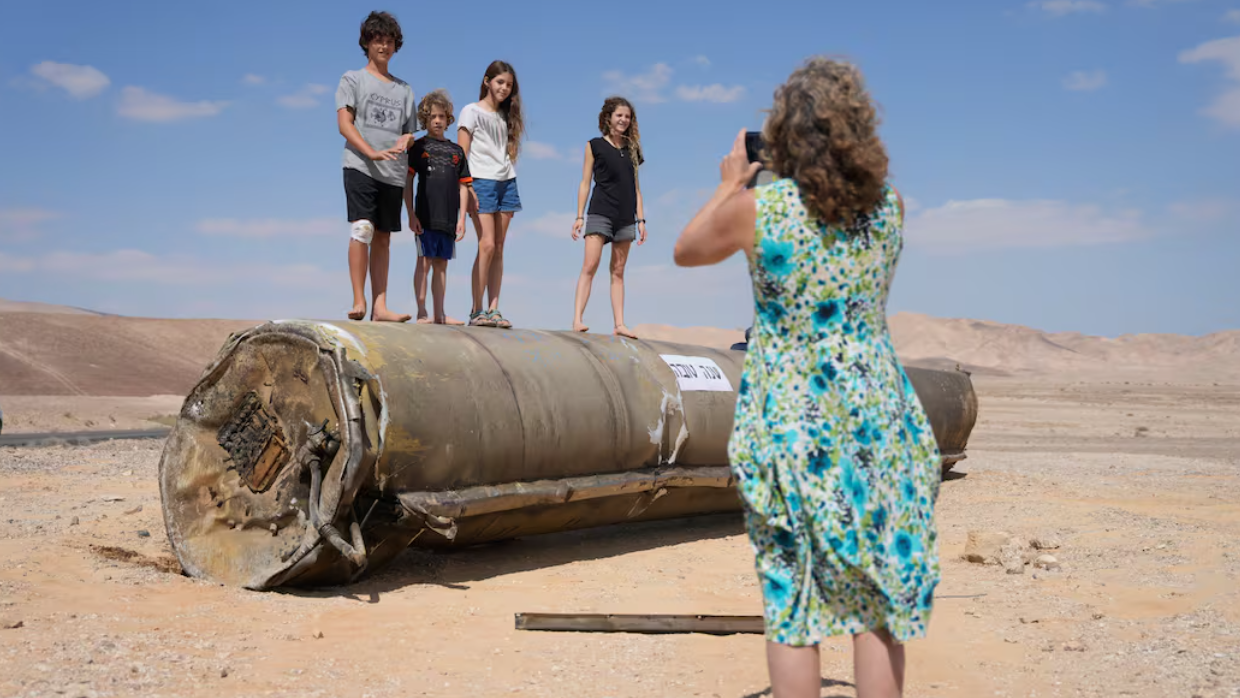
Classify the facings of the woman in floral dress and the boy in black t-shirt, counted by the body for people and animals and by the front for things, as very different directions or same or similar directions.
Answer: very different directions

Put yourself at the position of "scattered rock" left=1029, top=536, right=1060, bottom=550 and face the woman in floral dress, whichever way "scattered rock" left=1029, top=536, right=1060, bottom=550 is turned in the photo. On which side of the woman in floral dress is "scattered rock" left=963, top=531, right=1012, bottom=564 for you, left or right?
right

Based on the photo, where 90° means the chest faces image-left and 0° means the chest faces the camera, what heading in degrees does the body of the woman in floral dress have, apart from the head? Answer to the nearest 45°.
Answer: approximately 180°

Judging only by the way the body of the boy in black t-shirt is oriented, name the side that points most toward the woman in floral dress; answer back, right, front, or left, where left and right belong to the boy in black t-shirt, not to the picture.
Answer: front

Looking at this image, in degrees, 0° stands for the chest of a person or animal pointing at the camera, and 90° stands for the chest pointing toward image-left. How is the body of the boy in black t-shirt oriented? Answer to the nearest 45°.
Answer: approximately 0°

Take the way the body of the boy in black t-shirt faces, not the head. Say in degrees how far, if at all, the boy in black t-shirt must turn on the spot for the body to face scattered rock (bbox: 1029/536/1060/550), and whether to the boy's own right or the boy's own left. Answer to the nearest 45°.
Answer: approximately 90° to the boy's own left

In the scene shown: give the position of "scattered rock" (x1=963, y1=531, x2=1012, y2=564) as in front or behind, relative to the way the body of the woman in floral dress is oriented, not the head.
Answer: in front

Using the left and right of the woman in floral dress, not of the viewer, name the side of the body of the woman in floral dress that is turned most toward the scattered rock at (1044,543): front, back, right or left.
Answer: front

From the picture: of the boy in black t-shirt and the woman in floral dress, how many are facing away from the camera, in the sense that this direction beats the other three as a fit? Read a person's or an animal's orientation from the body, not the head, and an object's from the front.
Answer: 1

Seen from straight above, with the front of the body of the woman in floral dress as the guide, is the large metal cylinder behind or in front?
in front

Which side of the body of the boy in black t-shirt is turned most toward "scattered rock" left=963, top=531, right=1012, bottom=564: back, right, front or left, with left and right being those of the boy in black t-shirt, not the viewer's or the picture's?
left

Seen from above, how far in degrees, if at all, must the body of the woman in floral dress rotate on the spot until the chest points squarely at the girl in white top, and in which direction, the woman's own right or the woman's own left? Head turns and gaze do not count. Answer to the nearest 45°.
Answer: approximately 45° to the woman's own left

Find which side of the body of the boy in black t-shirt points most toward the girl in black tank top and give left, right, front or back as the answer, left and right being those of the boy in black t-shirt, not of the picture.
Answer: left
